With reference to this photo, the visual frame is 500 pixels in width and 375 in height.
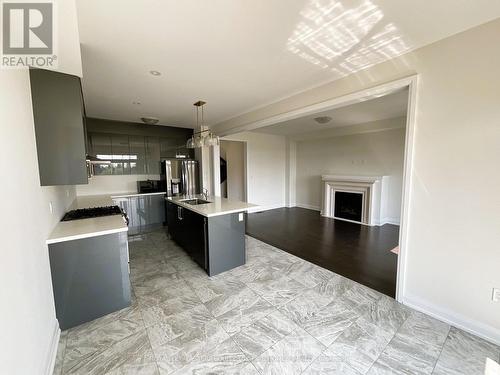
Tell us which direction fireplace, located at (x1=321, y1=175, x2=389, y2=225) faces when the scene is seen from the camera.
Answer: facing the viewer and to the left of the viewer

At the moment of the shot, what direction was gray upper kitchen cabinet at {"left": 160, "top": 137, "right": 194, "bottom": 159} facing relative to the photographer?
facing the viewer

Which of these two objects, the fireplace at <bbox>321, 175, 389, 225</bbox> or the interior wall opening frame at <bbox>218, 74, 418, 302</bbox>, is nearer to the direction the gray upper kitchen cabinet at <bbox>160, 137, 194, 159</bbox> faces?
the interior wall opening frame

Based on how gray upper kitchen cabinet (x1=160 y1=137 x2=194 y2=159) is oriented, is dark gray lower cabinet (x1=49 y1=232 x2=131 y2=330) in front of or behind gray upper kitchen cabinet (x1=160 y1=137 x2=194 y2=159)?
in front

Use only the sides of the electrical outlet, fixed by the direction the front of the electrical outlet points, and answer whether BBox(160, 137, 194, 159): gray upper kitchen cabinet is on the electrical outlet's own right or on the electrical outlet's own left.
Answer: on the electrical outlet's own right

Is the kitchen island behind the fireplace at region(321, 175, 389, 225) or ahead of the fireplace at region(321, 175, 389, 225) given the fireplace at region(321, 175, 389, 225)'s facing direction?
ahead

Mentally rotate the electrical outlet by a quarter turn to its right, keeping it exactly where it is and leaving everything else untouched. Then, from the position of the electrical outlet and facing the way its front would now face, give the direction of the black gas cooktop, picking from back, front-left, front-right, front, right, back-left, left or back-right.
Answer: front-left

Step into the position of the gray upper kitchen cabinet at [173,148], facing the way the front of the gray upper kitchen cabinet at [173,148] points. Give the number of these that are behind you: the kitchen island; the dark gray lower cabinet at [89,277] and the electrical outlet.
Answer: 0

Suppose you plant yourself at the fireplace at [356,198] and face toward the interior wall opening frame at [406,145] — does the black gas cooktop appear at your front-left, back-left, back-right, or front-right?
front-right
